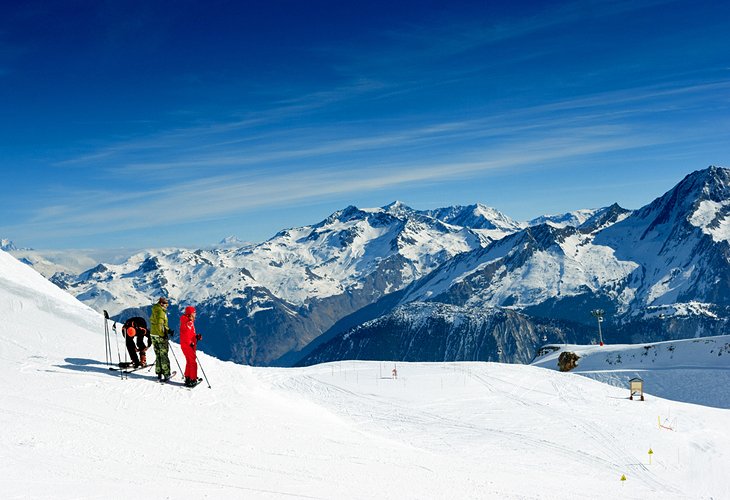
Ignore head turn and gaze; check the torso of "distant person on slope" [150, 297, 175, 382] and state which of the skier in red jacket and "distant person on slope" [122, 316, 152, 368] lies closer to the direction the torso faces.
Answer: the skier in red jacket

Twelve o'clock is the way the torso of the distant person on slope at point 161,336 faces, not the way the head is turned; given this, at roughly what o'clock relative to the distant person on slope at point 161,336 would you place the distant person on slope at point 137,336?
the distant person on slope at point 137,336 is roughly at 8 o'clock from the distant person on slope at point 161,336.

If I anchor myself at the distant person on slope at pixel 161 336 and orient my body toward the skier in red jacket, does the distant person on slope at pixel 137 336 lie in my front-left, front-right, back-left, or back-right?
back-left

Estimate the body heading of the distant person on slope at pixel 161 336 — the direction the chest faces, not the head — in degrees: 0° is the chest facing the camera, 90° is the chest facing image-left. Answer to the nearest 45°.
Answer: approximately 270°

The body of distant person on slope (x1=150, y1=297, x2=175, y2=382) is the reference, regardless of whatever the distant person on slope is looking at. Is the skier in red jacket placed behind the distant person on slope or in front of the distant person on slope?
in front
